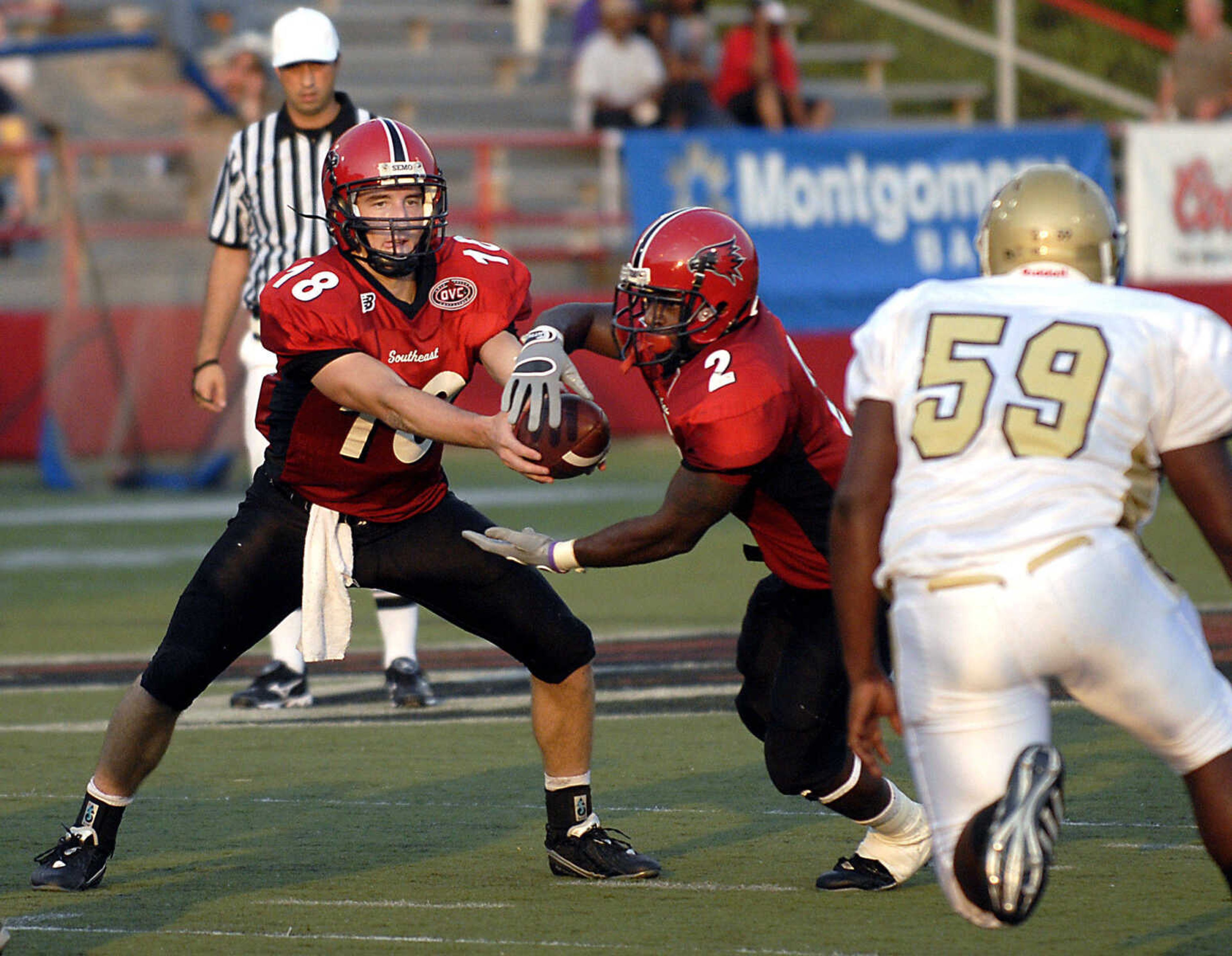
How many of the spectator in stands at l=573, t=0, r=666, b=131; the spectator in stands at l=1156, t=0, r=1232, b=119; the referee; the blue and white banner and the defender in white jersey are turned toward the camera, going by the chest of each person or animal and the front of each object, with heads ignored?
4

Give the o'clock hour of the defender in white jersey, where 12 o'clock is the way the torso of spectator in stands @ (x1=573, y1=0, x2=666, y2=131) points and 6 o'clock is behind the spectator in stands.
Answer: The defender in white jersey is roughly at 12 o'clock from the spectator in stands.

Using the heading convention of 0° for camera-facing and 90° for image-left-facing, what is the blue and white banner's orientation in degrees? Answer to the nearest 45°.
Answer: approximately 0°

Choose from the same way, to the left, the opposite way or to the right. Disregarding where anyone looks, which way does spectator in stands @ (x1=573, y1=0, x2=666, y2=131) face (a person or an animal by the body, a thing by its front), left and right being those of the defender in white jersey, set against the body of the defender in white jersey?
the opposite way

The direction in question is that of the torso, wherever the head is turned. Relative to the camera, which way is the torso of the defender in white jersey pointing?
away from the camera

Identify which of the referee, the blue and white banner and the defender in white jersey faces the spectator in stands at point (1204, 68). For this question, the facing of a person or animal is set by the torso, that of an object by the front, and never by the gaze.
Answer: the defender in white jersey

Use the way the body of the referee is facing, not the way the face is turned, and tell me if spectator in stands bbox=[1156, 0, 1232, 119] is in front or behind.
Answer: behind

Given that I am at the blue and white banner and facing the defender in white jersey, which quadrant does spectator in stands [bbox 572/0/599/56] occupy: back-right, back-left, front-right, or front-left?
back-right

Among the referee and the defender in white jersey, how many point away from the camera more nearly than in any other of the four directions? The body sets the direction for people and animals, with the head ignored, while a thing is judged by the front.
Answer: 1

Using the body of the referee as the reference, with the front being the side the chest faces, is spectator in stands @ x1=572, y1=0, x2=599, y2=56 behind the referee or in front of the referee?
behind

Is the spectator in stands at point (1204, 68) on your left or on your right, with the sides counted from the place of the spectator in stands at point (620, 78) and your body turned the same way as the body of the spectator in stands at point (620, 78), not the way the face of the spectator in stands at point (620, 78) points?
on your left

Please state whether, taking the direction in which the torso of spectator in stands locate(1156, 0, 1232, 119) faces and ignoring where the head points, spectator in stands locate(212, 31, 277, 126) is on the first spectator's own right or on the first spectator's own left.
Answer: on the first spectator's own right

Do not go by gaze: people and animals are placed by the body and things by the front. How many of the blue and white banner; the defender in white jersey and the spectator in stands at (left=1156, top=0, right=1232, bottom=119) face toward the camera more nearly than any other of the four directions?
2

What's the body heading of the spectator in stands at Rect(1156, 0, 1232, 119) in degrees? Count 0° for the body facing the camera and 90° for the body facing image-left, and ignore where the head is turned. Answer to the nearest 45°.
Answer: approximately 0°
